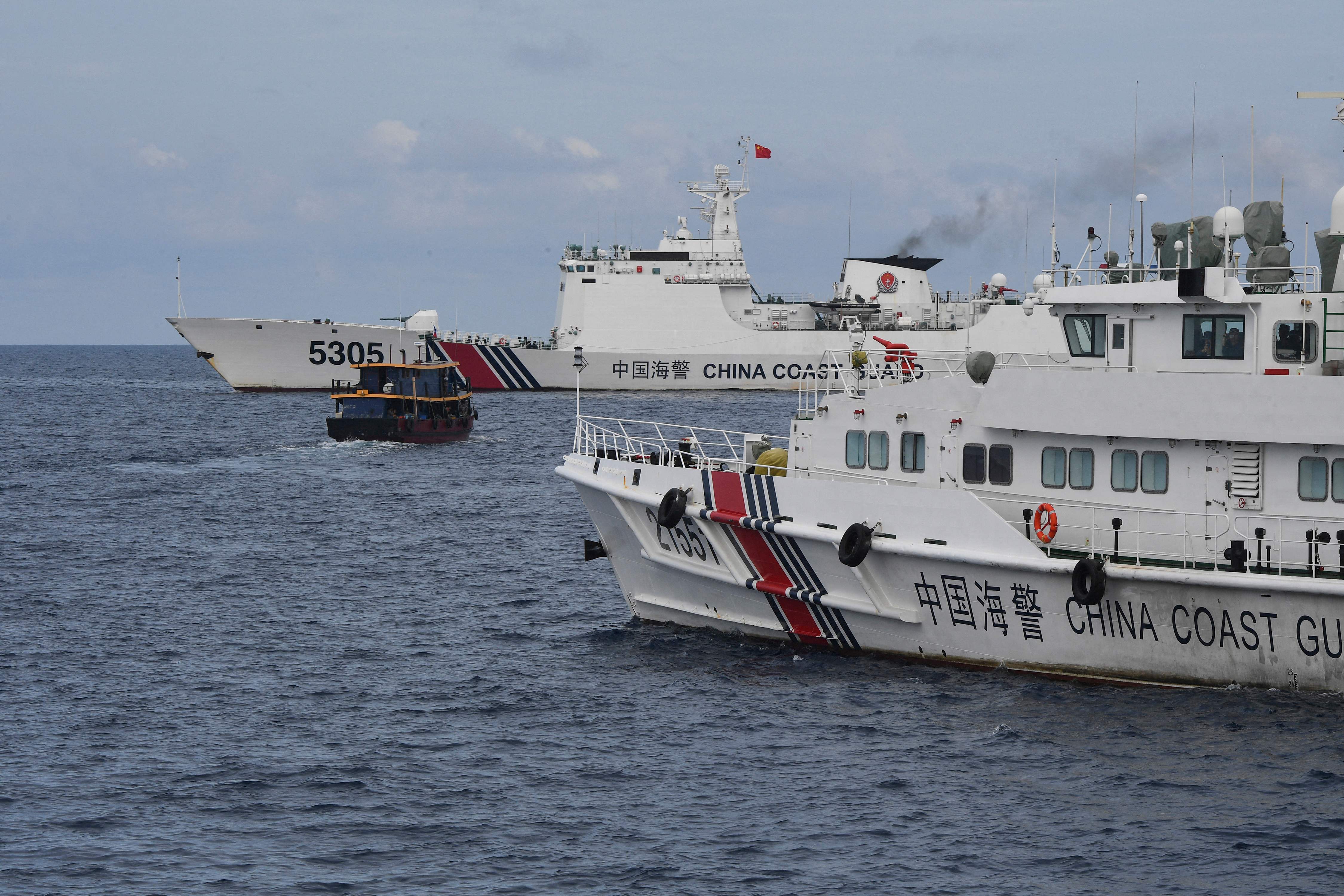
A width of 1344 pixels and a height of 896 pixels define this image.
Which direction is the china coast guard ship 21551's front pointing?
to the viewer's left
